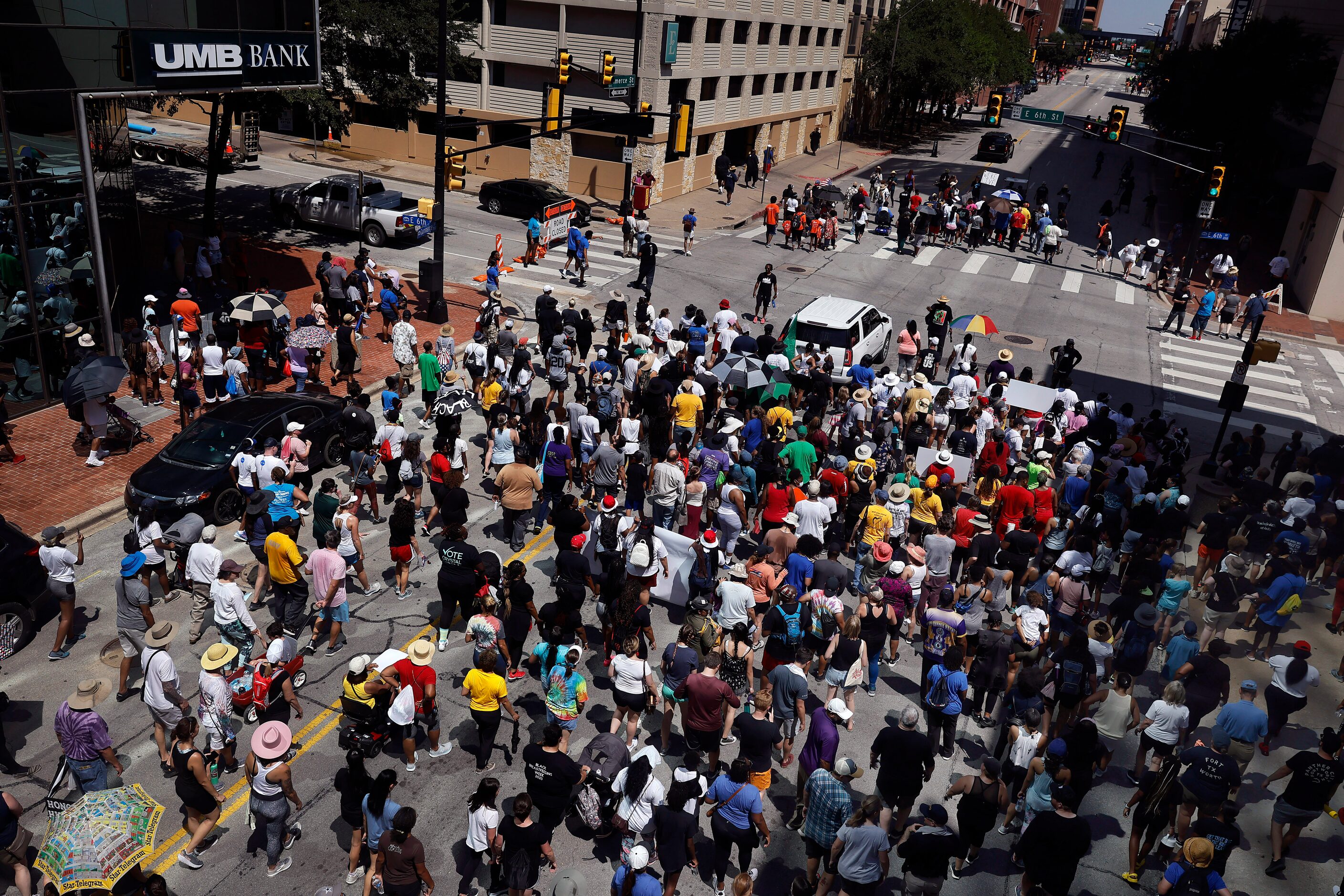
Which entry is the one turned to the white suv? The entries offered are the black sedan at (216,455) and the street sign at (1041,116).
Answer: the street sign

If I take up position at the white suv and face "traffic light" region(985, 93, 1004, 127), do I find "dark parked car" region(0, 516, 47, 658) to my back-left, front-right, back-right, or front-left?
back-left

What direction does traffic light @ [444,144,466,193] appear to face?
to the viewer's right

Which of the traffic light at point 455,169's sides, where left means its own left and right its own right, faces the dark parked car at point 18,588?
right

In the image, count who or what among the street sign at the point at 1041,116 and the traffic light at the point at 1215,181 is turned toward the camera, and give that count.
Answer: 2

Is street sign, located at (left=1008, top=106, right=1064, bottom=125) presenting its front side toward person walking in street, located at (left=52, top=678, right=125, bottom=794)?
yes

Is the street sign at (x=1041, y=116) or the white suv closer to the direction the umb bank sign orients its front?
the white suv
